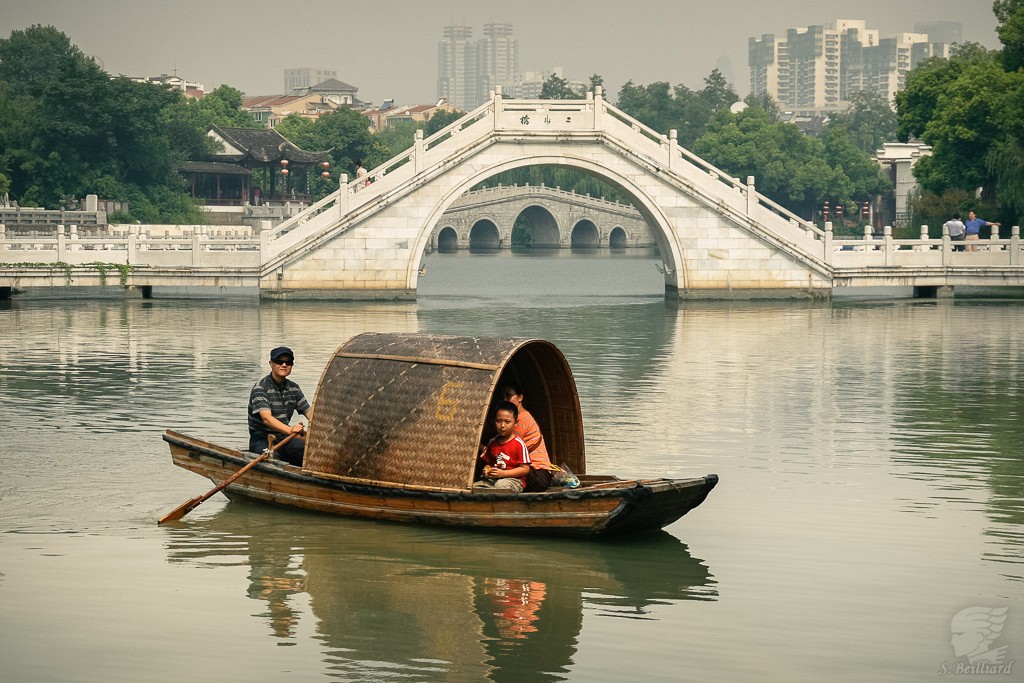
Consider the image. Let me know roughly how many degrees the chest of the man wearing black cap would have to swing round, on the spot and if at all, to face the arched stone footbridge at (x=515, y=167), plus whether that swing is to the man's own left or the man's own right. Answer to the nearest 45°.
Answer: approximately 135° to the man's own left

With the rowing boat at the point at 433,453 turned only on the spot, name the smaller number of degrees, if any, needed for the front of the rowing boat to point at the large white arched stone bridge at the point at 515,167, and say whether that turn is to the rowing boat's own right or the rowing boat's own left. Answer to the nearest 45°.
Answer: approximately 135° to the rowing boat's own left

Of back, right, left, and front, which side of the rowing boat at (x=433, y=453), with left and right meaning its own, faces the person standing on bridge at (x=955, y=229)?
left

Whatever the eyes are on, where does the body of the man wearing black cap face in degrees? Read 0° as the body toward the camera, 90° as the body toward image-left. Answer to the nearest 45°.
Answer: approximately 315°

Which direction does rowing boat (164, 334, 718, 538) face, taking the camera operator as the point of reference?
facing the viewer and to the right of the viewer

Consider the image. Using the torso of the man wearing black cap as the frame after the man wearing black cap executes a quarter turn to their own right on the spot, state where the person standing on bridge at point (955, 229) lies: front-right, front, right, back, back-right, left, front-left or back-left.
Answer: back

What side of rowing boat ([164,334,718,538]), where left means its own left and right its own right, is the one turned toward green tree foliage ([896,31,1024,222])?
left

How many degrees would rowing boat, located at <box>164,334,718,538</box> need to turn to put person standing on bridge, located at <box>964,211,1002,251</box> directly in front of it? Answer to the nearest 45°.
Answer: approximately 90° to its left

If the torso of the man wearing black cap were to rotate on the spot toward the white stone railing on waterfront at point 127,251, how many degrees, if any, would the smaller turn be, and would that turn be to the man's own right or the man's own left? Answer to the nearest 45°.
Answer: approximately 135° to the man's own left
